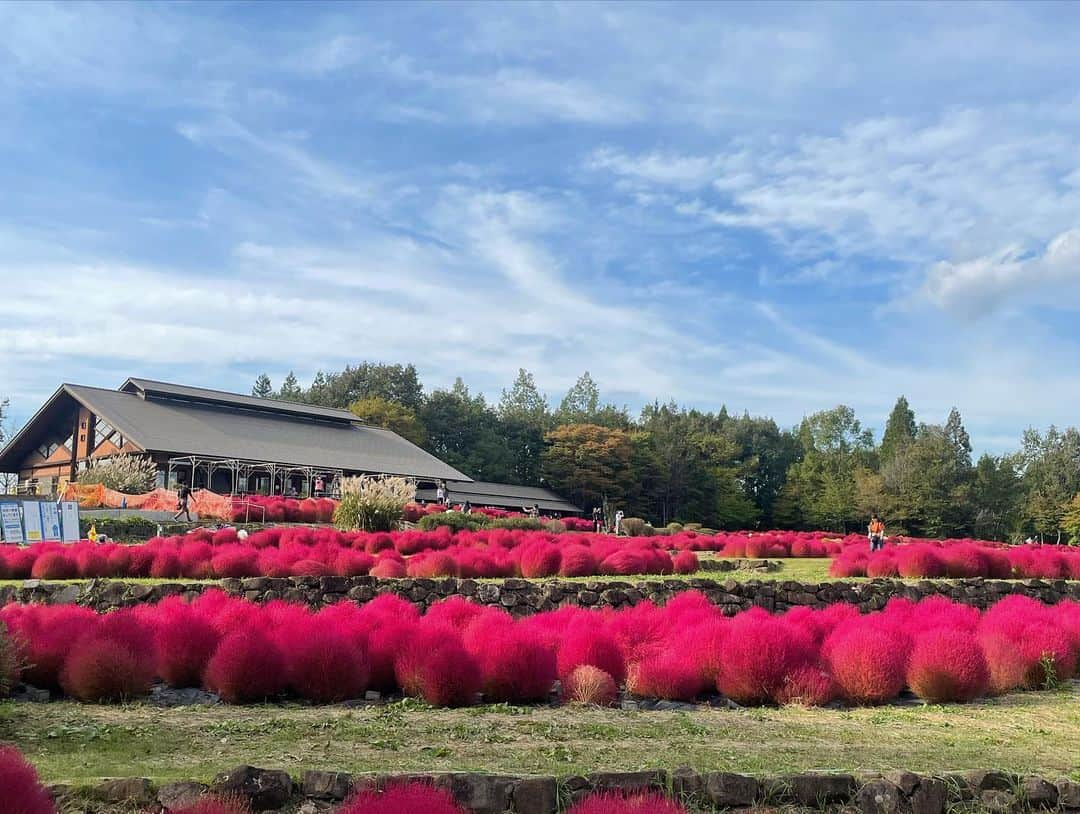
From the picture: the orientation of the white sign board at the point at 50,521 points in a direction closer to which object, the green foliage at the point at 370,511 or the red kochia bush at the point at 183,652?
the red kochia bush

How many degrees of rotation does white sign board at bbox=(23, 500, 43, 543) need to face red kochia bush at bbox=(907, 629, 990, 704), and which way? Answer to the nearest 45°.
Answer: approximately 45° to its left

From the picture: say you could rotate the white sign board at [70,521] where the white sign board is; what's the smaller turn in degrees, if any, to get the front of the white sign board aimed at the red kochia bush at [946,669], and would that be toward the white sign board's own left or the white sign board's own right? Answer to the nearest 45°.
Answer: approximately 45° to the white sign board's own left

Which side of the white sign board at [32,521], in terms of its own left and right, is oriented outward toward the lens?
front

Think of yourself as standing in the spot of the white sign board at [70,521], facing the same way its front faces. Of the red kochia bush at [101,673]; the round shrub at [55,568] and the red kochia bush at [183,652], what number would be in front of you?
3

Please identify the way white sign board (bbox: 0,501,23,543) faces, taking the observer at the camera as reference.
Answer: facing the viewer

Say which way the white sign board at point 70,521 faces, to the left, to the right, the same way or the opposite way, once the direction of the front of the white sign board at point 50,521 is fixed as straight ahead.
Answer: the same way

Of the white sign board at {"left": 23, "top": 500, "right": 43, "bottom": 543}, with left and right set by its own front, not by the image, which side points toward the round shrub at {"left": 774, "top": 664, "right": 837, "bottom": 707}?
front

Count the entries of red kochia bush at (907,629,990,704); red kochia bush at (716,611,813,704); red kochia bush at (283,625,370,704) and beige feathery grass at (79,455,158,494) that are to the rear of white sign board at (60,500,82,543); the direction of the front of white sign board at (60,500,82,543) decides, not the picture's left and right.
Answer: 1

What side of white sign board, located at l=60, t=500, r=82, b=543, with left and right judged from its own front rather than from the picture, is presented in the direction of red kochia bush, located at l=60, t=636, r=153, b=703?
front

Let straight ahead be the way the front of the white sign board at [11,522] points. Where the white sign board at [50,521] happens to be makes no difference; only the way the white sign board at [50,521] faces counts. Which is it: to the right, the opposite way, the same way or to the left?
the same way

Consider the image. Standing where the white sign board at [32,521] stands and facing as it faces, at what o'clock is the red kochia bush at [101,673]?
The red kochia bush is roughly at 12 o'clock from the white sign board.

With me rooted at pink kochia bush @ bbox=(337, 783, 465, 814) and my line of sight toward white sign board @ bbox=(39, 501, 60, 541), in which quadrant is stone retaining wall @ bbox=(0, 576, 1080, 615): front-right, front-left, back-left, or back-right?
front-right

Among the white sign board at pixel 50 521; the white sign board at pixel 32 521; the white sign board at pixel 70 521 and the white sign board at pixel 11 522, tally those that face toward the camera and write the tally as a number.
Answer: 4

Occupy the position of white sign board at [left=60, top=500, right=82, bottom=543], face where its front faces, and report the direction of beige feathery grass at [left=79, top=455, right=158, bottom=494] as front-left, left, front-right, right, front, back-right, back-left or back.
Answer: back

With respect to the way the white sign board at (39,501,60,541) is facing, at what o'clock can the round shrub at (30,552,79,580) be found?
The round shrub is roughly at 12 o'clock from the white sign board.

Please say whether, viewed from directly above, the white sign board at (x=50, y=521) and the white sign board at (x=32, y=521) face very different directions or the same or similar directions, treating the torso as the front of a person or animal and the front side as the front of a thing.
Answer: same or similar directions

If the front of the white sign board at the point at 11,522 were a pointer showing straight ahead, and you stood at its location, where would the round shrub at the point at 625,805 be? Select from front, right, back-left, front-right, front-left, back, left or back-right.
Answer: front

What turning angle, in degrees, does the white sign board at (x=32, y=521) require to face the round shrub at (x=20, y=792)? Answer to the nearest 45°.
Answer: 0° — it already faces it
